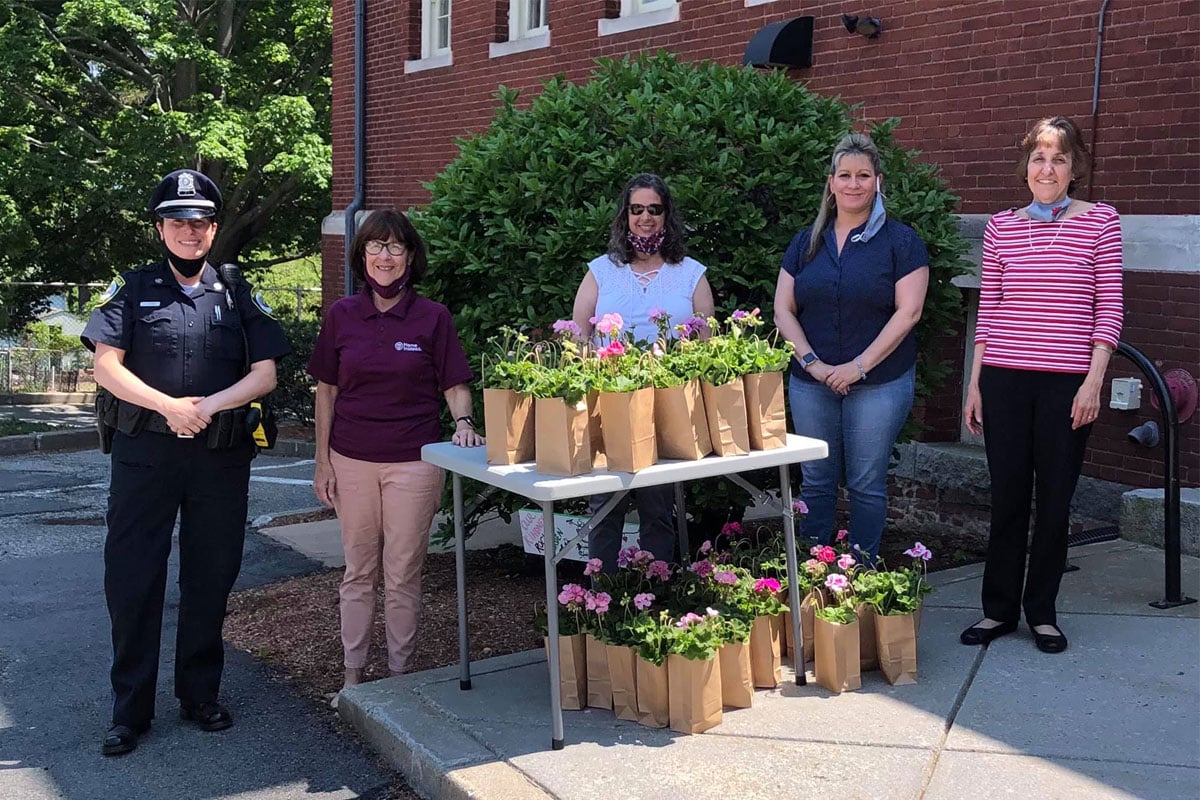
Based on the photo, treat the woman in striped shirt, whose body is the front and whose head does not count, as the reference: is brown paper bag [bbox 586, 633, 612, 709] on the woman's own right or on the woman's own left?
on the woman's own right

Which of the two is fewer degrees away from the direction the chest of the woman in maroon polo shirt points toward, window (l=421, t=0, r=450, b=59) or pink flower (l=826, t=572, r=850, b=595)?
the pink flower

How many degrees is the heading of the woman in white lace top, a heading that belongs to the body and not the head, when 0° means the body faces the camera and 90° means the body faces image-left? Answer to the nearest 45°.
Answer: approximately 0°

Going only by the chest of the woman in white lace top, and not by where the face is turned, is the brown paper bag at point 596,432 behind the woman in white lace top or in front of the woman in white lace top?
in front

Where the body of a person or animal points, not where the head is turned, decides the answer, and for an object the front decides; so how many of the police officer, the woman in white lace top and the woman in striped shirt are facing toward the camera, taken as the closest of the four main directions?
3

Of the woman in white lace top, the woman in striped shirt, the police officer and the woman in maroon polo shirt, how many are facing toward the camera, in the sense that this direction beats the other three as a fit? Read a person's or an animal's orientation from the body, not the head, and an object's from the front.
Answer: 4

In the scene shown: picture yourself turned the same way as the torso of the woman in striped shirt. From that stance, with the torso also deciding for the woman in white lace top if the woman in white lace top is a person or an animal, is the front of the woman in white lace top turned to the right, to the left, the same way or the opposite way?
the same way

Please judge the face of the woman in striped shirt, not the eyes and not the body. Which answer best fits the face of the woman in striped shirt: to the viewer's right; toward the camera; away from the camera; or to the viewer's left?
toward the camera

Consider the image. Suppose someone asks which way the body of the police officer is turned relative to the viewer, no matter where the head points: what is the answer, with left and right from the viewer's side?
facing the viewer

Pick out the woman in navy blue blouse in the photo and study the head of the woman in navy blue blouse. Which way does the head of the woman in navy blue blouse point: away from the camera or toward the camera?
toward the camera

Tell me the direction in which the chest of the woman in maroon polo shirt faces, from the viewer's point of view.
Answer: toward the camera

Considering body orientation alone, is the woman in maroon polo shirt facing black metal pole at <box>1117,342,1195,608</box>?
no

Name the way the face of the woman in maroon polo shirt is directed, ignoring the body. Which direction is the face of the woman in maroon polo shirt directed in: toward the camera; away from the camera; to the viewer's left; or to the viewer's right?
toward the camera
